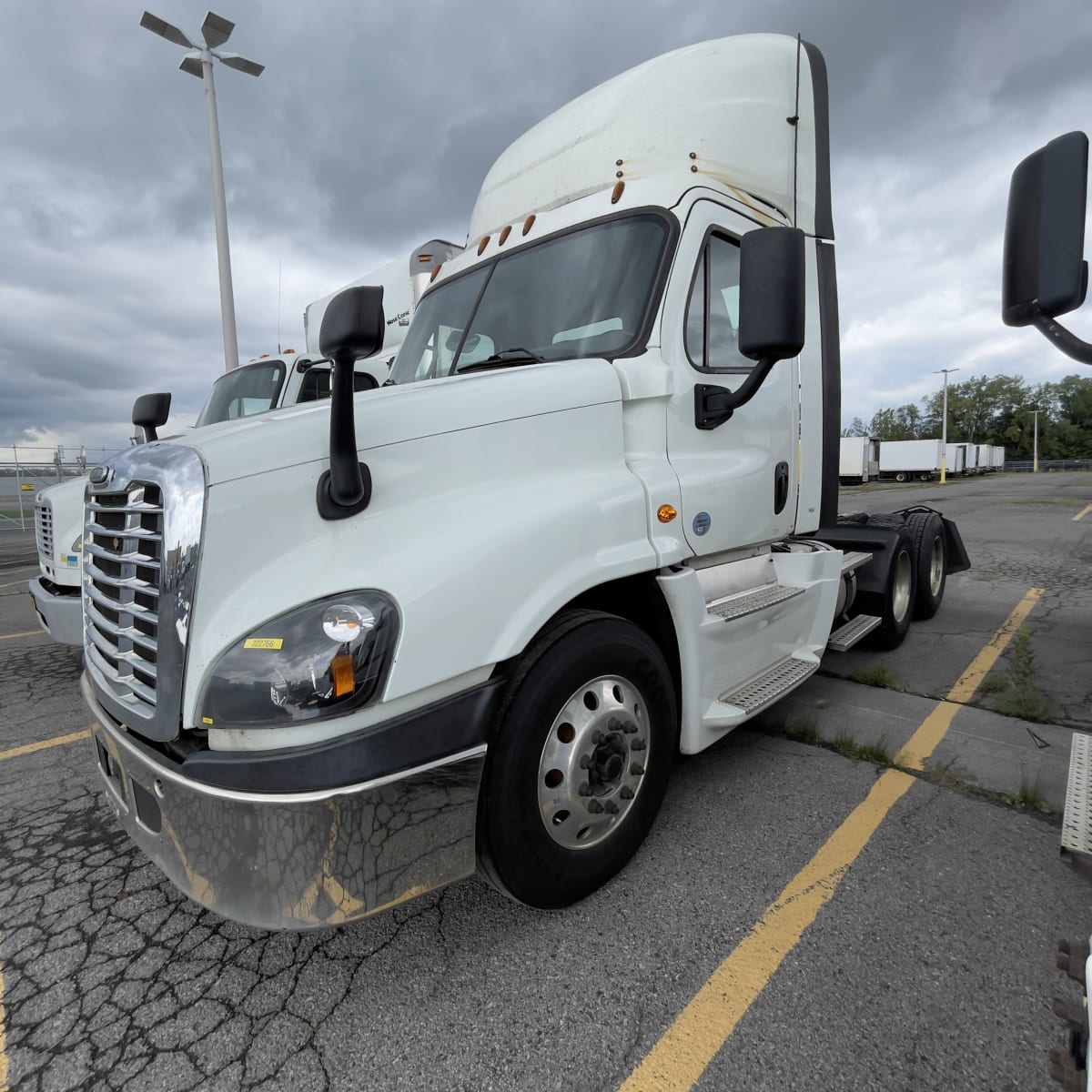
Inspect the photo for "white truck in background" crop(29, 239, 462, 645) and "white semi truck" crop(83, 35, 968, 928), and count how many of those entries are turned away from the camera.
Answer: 0

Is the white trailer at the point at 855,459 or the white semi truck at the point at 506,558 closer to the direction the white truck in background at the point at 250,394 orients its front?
the white semi truck

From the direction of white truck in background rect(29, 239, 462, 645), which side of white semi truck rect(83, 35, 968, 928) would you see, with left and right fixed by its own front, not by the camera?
right

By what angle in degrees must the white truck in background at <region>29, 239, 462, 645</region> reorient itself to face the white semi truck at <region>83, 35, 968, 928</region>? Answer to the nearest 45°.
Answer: approximately 45° to its left

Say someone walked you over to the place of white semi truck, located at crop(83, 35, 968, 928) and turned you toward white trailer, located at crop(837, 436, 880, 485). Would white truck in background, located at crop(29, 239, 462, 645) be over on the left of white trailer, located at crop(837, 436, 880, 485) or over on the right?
left

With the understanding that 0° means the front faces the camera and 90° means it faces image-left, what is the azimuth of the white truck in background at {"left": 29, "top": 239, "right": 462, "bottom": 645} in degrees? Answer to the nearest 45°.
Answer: approximately 45°

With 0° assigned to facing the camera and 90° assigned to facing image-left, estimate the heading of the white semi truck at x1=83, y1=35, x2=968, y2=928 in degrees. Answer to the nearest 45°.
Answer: approximately 45°

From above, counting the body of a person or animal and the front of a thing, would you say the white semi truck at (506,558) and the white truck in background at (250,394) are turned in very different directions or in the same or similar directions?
same or similar directions

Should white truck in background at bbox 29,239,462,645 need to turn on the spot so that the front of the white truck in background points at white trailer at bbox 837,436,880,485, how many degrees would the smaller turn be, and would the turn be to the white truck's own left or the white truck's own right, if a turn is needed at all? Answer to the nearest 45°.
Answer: approximately 180°

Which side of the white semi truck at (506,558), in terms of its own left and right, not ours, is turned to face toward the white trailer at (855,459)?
back

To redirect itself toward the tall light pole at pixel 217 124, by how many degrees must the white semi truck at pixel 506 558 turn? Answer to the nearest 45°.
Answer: approximately 90° to its right
